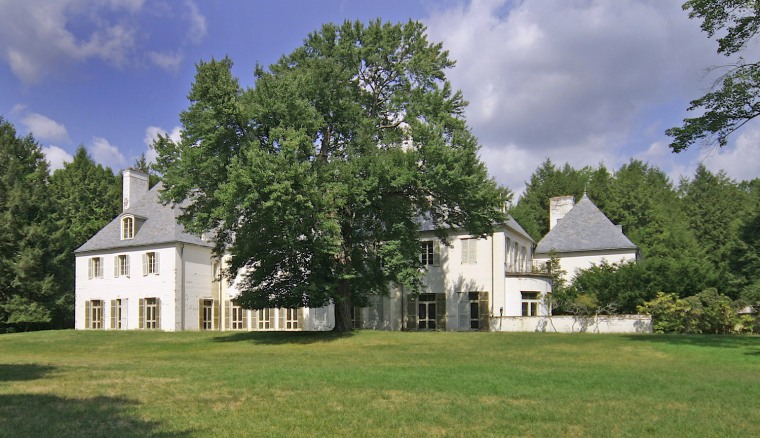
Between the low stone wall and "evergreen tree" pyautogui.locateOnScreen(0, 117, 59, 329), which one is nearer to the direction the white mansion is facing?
the low stone wall

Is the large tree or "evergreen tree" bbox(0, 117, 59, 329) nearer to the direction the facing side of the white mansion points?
the large tree

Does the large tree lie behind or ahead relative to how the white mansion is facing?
ahead

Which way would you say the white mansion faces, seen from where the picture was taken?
facing the viewer

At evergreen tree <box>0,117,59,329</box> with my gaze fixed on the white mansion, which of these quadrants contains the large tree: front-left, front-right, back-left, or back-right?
front-right

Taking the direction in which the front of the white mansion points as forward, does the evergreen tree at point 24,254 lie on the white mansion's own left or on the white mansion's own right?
on the white mansion's own right

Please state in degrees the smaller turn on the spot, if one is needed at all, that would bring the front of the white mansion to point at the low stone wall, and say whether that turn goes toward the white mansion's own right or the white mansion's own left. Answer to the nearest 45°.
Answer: approximately 45° to the white mansion's own left
